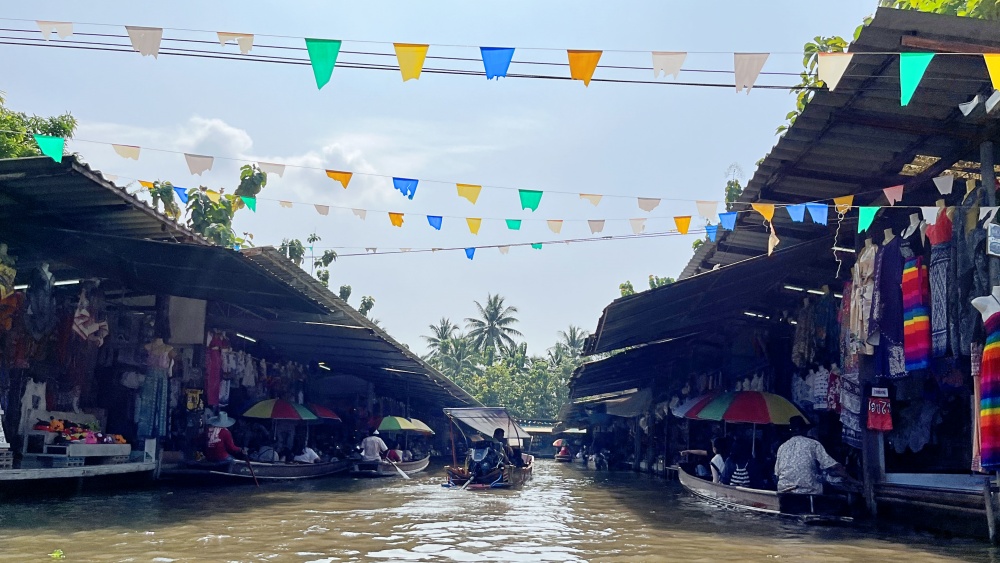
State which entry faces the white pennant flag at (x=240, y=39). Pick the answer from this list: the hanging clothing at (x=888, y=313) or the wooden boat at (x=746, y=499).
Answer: the hanging clothing

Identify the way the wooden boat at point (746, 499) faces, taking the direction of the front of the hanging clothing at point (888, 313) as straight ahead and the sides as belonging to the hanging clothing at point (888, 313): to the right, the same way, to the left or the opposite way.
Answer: to the right

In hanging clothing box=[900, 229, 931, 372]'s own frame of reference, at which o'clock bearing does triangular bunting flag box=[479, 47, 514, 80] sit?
The triangular bunting flag is roughly at 12 o'clock from the hanging clothing.

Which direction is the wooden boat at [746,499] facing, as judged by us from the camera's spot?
facing away from the viewer and to the left of the viewer

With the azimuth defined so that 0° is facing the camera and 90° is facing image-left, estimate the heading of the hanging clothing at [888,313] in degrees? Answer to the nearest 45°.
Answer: approximately 45°

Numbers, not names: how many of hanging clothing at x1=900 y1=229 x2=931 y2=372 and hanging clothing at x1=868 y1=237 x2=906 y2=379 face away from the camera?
0

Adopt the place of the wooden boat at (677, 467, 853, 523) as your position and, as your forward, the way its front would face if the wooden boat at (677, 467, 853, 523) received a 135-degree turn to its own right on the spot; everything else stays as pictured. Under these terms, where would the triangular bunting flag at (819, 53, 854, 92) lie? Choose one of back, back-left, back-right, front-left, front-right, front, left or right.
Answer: right

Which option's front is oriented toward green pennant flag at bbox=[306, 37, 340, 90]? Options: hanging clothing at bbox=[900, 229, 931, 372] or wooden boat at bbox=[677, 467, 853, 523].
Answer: the hanging clothing

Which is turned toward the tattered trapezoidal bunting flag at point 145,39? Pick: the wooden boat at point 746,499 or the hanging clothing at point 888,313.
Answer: the hanging clothing

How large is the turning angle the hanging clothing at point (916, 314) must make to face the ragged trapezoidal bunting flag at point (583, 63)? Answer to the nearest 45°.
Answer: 0° — it already faces it

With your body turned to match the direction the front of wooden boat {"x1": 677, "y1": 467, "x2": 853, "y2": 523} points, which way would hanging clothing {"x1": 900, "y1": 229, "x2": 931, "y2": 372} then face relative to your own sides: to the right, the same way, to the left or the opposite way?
to the left

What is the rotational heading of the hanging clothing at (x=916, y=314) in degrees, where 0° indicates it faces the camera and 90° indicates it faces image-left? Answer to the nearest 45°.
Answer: approximately 45°
